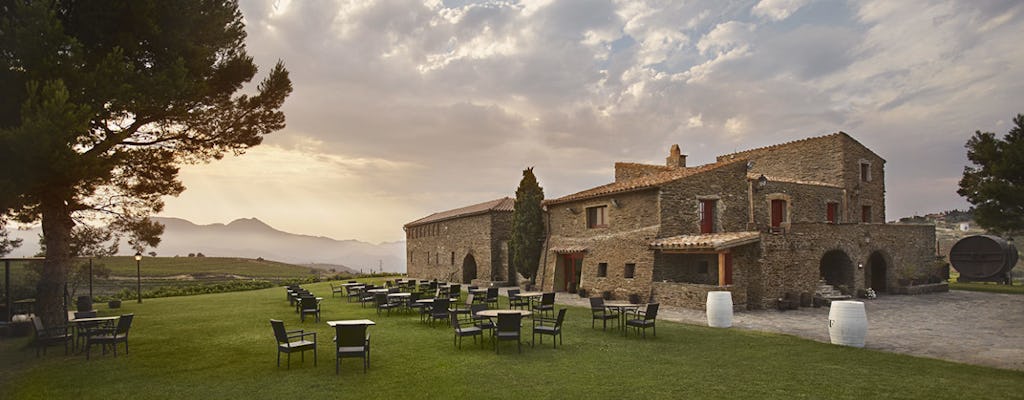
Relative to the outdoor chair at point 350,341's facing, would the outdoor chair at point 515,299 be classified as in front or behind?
in front

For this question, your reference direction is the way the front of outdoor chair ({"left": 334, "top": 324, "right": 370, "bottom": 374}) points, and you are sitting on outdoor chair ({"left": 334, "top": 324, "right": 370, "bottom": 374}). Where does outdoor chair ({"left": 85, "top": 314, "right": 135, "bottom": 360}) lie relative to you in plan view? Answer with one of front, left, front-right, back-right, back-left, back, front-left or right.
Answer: front-left

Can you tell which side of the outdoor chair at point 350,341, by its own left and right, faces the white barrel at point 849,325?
right

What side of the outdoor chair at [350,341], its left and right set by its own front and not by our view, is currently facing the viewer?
back

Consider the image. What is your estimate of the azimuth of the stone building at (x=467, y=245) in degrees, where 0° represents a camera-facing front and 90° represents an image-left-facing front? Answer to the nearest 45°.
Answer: approximately 45°

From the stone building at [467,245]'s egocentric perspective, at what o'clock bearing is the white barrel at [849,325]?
The white barrel is roughly at 10 o'clock from the stone building.

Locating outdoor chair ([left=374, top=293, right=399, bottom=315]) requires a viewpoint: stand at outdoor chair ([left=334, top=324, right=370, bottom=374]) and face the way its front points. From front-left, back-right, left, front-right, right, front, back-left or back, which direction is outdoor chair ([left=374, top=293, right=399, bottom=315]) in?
front

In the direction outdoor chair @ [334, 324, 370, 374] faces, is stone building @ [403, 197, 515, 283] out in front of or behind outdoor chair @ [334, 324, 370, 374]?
in front

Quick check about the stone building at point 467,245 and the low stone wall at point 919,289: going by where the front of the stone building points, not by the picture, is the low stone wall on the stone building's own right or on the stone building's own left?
on the stone building's own left

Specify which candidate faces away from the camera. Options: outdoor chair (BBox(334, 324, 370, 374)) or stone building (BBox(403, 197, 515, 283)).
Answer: the outdoor chair

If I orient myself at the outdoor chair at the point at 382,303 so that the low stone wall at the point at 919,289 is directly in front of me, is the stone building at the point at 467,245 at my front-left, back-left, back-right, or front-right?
front-left

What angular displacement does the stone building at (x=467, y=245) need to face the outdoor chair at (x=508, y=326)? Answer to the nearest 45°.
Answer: approximately 45° to its left

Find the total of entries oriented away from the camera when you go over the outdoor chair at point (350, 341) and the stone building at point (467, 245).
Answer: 1
